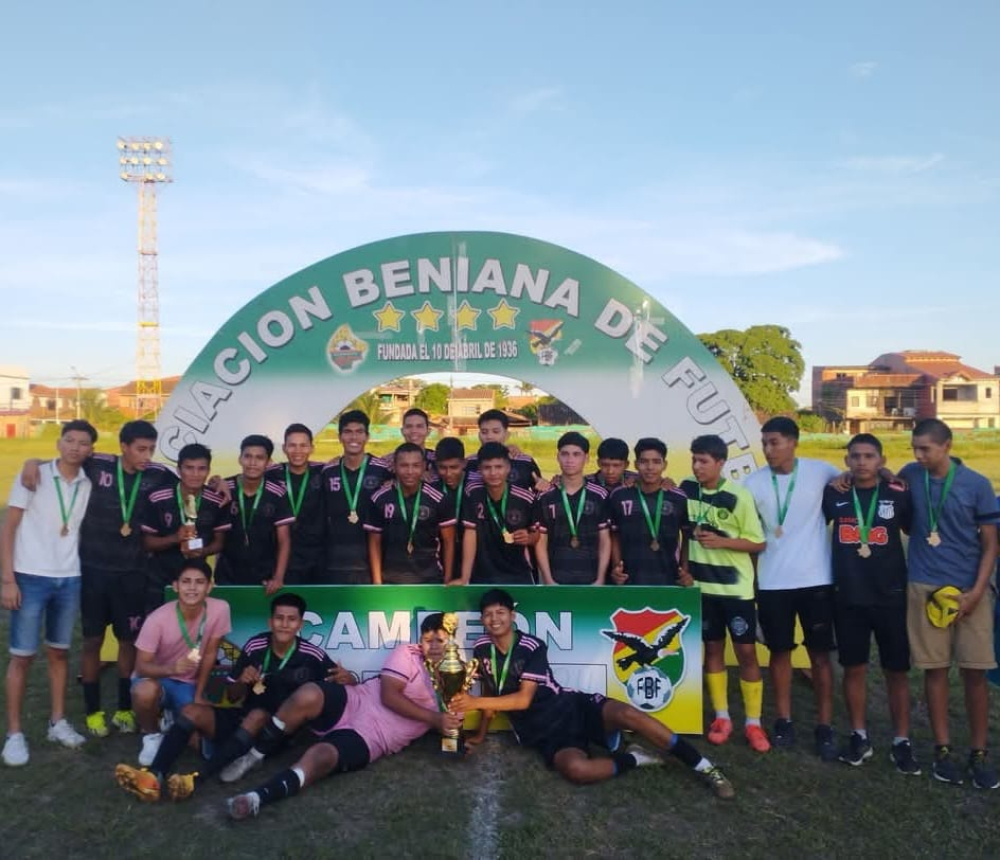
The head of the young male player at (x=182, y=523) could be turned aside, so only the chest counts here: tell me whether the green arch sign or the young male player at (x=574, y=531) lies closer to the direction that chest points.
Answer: the young male player

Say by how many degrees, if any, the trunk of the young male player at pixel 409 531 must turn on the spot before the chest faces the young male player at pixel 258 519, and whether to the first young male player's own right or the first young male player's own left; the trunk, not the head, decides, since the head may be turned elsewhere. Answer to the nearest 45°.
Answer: approximately 90° to the first young male player's own right

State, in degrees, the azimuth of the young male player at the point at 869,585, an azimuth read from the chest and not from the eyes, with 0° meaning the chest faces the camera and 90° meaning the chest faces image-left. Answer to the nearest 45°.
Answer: approximately 0°

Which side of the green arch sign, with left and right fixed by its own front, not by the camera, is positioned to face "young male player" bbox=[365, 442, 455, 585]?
front
